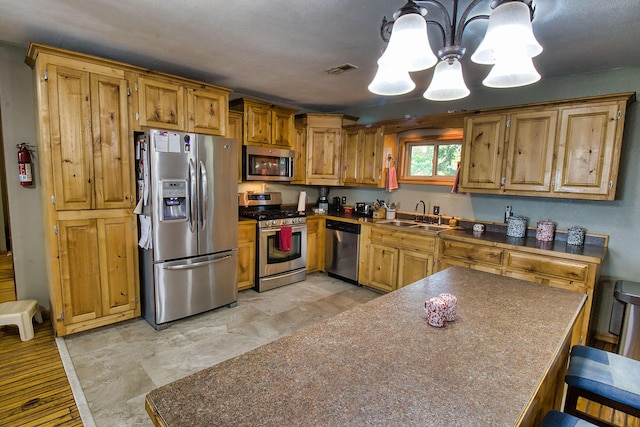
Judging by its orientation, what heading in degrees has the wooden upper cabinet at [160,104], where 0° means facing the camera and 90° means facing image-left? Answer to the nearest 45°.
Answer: approximately 315°

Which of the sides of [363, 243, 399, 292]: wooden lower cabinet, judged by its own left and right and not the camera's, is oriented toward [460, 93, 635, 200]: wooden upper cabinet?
left

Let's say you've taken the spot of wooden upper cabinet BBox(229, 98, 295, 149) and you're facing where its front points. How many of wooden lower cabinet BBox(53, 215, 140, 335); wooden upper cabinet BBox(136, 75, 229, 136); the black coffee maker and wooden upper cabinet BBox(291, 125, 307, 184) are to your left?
2

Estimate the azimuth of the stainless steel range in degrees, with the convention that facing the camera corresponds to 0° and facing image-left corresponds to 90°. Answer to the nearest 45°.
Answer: approximately 315°

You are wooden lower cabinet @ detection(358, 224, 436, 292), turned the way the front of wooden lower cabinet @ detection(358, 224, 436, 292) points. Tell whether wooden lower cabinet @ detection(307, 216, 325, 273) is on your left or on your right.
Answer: on your right

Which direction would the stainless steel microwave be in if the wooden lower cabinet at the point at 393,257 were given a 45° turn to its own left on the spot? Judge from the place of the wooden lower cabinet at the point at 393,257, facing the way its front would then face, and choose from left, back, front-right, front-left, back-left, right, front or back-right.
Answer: right

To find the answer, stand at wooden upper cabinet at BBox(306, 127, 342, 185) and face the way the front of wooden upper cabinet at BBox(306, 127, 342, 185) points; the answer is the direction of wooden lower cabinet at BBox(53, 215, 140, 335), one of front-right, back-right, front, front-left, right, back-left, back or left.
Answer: front-right

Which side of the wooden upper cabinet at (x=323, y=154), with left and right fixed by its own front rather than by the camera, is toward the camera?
front

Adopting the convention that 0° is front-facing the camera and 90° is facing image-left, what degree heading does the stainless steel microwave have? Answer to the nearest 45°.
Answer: approximately 315°

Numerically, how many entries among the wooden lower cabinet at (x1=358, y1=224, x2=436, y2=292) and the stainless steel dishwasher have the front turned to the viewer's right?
0

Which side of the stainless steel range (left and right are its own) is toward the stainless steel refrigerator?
right

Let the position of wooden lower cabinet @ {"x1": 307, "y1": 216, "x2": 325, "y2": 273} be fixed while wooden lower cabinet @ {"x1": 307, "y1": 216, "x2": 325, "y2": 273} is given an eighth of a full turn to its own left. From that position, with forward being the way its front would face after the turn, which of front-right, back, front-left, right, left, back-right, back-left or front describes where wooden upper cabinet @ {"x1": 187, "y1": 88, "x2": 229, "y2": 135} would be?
back-right

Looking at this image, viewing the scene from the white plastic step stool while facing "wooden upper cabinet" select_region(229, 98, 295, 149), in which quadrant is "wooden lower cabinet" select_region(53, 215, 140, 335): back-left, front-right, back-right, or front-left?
front-right

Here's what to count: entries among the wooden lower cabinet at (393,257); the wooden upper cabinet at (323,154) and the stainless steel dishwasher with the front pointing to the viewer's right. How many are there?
0

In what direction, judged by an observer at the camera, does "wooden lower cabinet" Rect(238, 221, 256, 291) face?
facing the viewer and to the right of the viewer
